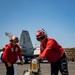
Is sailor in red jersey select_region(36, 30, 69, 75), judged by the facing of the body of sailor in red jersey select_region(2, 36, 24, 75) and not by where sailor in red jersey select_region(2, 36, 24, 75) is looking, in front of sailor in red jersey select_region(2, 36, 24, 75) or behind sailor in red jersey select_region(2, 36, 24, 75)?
in front

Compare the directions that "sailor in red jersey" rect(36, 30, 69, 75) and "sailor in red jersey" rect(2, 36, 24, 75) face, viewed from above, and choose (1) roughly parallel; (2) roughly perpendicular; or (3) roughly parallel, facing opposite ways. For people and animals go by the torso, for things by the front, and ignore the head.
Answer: roughly perpendicular

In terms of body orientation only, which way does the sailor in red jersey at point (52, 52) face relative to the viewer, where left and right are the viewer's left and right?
facing the viewer and to the left of the viewer

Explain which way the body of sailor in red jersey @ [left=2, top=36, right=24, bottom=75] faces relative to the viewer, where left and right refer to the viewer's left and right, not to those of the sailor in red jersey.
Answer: facing the viewer and to the right of the viewer

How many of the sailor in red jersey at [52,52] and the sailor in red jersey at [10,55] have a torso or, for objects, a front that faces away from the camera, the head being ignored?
0
